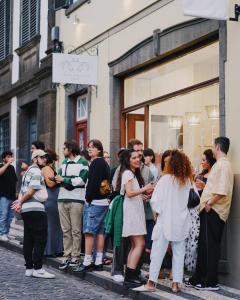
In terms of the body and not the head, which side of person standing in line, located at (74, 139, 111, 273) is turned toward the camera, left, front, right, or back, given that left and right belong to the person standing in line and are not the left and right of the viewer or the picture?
left

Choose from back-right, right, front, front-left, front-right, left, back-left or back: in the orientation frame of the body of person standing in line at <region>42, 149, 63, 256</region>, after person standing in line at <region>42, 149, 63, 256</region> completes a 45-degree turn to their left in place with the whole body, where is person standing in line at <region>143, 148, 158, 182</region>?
right

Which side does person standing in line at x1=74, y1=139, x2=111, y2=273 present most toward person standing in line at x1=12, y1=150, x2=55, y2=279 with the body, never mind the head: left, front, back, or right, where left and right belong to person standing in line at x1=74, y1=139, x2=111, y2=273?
front

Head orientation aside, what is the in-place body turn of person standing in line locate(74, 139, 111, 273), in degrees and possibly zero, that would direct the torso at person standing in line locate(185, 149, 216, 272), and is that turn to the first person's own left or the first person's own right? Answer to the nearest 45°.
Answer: approximately 135° to the first person's own left

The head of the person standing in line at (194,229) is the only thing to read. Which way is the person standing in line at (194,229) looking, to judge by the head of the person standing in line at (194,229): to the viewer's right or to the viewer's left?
to the viewer's left

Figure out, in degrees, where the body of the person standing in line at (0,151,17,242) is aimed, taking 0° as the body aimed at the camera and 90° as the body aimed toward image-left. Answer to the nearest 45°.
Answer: approximately 315°
